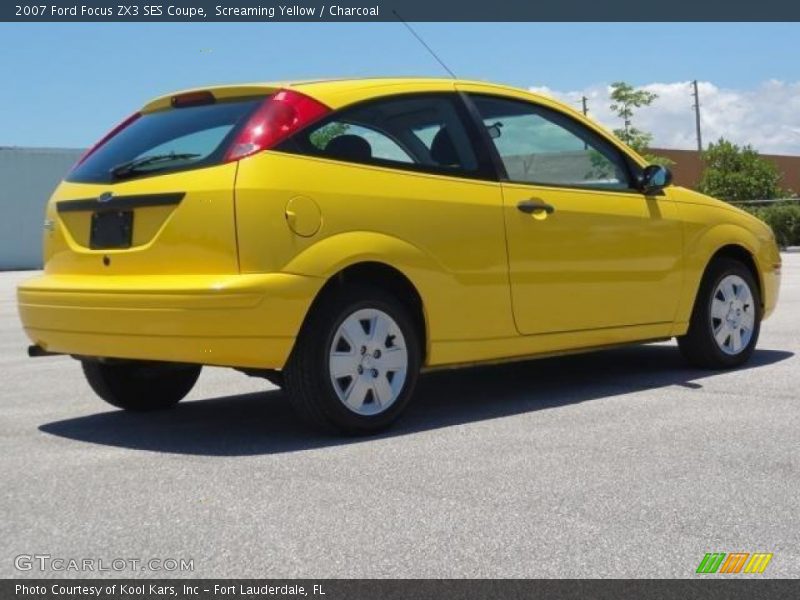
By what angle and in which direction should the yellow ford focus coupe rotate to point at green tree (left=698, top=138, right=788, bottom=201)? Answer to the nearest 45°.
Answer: approximately 45° to its left

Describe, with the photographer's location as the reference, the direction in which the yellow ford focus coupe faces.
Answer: facing away from the viewer and to the right of the viewer
